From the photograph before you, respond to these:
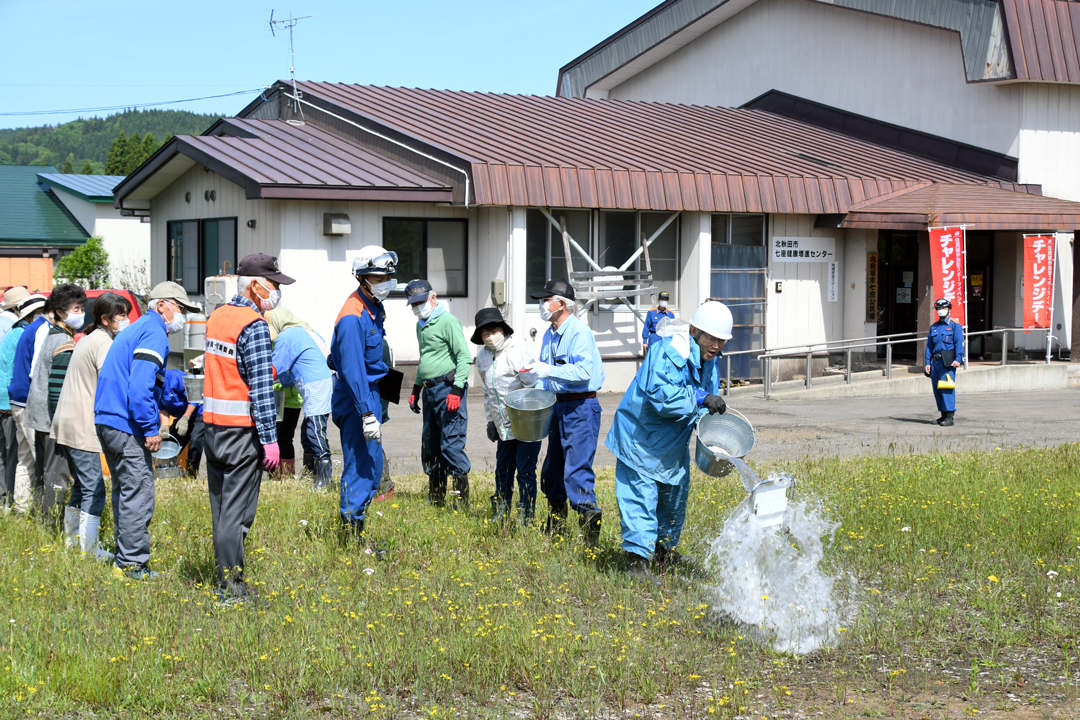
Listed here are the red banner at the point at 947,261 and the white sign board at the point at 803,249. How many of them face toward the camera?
2

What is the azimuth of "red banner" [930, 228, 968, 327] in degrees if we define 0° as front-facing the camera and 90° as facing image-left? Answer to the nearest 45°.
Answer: approximately 0°

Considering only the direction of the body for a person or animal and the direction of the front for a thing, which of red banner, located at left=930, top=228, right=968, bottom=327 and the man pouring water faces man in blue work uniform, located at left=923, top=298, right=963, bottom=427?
the red banner

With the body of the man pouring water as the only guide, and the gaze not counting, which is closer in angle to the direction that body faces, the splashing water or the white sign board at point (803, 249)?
the splashing water

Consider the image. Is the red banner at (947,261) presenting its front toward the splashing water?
yes

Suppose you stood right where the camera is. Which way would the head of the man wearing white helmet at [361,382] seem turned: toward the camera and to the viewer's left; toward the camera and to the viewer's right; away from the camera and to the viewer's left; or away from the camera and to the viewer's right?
toward the camera and to the viewer's right

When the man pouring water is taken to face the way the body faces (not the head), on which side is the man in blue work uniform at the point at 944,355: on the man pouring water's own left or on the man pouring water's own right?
on the man pouring water's own left

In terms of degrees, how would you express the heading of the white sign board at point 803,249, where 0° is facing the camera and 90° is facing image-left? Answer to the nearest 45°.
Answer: approximately 0°

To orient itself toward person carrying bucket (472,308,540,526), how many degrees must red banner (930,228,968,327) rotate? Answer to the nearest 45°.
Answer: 0° — it already faces them
